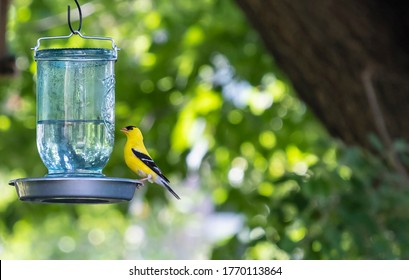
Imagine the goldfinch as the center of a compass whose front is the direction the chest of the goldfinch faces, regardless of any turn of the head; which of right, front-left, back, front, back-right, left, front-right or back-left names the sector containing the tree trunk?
back-right

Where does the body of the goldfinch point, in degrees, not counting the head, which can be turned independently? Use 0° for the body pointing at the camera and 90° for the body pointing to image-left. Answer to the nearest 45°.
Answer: approximately 90°
